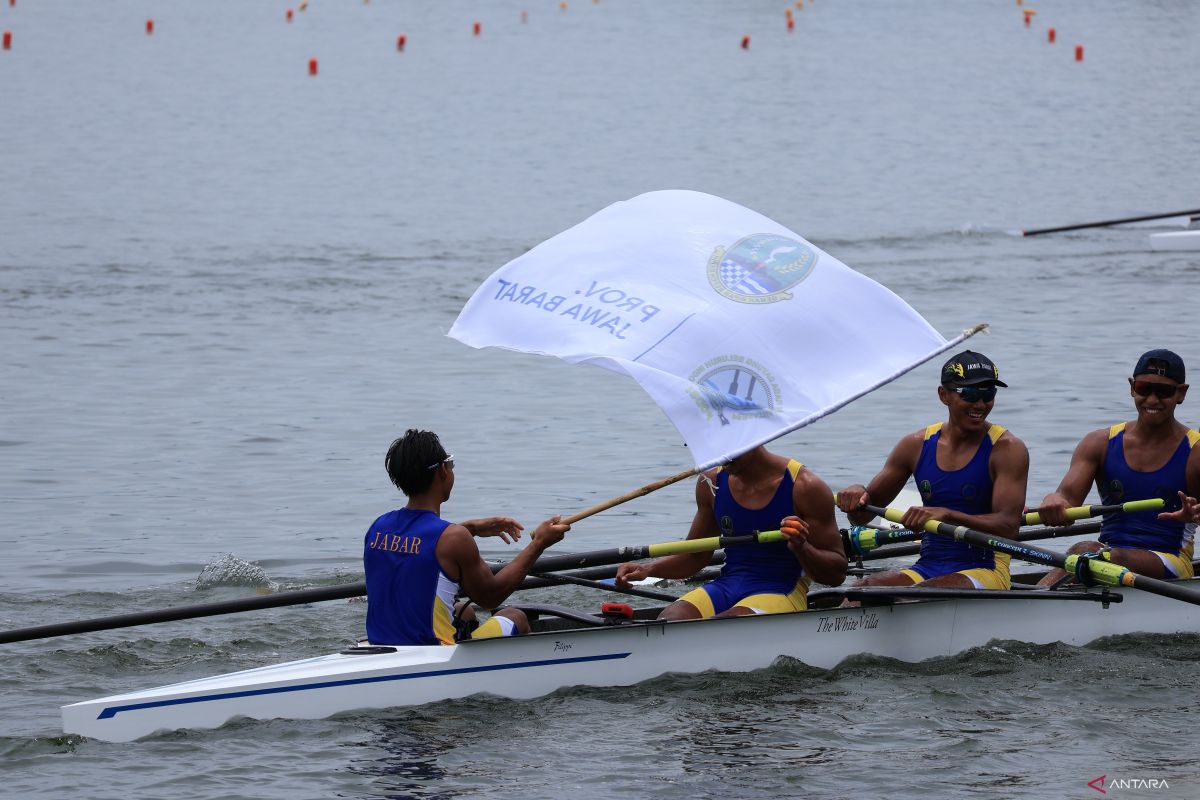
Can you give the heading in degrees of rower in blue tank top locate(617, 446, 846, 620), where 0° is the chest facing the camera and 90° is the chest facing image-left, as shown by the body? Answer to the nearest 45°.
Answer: approximately 45°

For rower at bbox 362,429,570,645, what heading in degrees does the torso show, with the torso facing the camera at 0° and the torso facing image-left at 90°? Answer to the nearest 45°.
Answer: approximately 225°

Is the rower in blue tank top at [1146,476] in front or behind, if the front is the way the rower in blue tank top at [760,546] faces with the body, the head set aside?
behind

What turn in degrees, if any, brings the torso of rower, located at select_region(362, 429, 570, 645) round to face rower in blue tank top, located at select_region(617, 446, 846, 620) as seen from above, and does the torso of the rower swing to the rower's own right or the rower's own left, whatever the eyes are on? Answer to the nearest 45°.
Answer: approximately 45° to the rower's own right

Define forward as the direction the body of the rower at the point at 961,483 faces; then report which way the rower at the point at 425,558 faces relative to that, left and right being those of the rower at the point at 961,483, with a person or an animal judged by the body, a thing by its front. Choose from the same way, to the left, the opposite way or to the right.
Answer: the opposite way

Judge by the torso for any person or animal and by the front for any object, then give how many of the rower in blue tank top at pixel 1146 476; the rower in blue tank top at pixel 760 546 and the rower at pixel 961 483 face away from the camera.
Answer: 0

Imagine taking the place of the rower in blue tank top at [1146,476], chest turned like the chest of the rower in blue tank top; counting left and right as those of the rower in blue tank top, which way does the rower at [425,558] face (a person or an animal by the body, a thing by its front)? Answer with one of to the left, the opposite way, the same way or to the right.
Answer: the opposite way

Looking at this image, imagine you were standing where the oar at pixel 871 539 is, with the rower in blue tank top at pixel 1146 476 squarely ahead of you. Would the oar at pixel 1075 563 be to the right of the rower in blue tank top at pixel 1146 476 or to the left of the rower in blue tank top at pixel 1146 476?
right

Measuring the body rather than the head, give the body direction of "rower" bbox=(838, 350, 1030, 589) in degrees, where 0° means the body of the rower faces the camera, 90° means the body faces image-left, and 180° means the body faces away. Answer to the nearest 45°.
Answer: approximately 45°

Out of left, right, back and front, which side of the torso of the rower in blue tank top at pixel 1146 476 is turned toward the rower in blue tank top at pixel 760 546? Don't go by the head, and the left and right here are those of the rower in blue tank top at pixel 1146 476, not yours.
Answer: front

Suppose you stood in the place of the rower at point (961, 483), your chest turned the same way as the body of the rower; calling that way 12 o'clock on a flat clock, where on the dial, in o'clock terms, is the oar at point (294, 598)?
The oar is roughly at 1 o'clock from the rower.

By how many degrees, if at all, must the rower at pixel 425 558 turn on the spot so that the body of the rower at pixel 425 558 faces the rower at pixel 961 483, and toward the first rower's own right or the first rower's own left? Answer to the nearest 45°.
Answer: approximately 45° to the first rower's own right

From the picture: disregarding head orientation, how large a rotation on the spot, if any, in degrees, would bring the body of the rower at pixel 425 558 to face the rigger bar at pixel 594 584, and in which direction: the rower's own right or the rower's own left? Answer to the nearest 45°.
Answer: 0° — they already face it

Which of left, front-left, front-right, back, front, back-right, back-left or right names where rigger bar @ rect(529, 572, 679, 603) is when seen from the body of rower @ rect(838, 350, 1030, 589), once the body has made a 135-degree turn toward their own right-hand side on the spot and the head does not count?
left

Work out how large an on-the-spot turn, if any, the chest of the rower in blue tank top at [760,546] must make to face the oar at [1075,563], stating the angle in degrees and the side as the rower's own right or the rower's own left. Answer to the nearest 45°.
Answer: approximately 135° to the rower's own left

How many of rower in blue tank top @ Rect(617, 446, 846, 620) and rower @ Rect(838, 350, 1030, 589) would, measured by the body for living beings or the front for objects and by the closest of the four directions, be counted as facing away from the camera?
0

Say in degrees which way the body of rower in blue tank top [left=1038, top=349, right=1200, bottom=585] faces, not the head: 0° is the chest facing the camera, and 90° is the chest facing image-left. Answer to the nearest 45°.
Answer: approximately 45°
